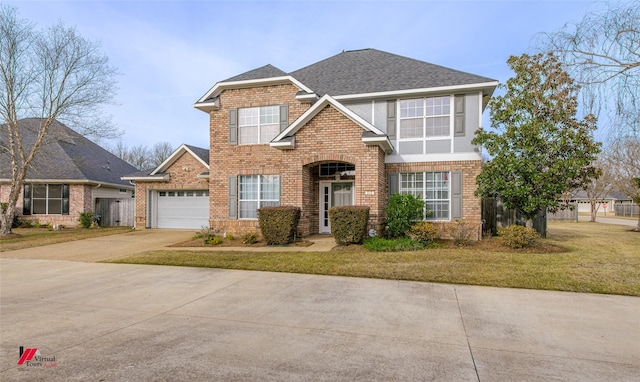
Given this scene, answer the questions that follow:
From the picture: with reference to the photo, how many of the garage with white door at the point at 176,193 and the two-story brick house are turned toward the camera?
2

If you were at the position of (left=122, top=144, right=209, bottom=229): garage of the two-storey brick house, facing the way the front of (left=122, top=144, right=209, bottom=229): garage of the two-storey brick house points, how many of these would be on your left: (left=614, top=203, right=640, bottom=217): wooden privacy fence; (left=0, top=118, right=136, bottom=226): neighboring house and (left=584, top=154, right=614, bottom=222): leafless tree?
2

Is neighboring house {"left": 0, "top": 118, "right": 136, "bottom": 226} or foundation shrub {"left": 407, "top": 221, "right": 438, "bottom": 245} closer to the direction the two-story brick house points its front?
the foundation shrub

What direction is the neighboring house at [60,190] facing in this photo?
toward the camera

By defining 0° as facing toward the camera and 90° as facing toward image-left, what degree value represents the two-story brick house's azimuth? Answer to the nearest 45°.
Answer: approximately 0°

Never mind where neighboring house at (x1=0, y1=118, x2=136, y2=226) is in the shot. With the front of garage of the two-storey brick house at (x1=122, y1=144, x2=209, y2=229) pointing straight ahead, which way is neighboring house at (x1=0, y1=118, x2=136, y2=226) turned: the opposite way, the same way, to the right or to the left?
the same way

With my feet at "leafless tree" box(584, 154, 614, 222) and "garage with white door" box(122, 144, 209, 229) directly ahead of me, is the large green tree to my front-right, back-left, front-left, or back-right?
front-left

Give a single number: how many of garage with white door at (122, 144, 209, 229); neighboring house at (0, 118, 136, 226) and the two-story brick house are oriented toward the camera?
3

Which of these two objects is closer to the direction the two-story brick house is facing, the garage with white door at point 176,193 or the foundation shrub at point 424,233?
the foundation shrub

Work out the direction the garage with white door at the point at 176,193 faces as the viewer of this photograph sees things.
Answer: facing the viewer

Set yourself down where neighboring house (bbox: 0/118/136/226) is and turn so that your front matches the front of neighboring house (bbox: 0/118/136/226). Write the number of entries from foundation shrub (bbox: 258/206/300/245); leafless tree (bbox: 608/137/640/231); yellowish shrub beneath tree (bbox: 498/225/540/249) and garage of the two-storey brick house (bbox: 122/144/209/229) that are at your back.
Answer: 0

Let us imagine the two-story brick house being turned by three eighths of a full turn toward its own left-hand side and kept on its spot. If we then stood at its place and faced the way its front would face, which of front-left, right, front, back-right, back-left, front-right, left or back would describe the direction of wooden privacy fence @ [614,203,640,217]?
front

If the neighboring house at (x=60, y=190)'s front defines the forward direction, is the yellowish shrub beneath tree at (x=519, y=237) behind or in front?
in front

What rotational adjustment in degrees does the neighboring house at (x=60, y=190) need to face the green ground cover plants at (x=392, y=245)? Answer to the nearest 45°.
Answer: approximately 45° to its left

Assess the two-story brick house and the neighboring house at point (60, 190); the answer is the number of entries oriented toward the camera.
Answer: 2
